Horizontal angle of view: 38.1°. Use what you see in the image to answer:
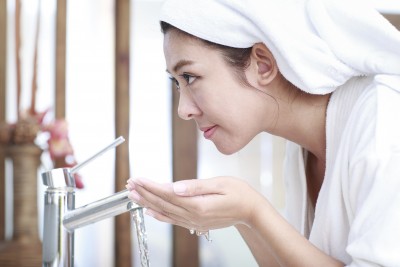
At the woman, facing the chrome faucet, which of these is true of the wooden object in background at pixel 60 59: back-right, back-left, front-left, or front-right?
front-right

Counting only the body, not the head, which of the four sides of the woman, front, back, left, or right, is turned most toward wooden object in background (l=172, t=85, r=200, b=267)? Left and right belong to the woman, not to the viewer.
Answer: right

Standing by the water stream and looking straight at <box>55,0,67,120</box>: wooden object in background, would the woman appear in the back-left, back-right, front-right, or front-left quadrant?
back-right

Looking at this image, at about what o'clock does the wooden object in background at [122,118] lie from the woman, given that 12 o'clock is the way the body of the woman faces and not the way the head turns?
The wooden object in background is roughly at 2 o'clock from the woman.

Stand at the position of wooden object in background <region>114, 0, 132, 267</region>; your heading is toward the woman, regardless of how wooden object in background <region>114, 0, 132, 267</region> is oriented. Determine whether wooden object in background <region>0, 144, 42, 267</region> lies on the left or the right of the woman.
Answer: right

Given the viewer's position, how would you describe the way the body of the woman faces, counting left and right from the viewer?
facing to the left of the viewer

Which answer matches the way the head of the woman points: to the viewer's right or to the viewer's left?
to the viewer's left

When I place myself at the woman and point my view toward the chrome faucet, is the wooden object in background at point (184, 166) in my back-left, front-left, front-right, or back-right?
front-right

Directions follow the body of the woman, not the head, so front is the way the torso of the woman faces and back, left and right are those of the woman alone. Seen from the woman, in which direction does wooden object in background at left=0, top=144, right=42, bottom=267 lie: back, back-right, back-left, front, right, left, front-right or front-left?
front-right

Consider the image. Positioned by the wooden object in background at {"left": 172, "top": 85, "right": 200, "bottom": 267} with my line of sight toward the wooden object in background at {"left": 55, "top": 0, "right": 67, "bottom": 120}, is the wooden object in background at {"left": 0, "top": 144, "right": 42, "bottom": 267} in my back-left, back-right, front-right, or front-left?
front-left
